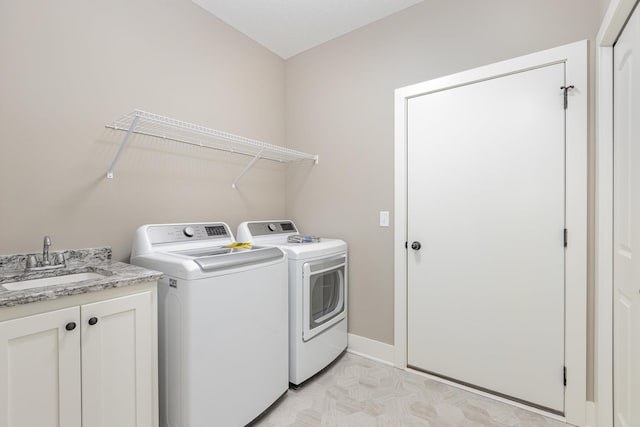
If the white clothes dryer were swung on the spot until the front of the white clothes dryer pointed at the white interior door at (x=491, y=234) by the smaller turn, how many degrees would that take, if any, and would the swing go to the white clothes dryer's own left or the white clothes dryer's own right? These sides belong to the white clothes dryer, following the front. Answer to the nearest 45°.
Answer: approximately 45° to the white clothes dryer's own left

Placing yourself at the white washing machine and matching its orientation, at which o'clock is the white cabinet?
The white cabinet is roughly at 4 o'clock from the white washing machine.

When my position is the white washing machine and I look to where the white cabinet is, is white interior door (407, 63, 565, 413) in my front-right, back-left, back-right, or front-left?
back-left

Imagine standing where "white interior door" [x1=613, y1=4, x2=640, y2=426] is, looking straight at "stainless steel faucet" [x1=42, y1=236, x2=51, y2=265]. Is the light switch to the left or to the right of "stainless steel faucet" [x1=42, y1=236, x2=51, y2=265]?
right

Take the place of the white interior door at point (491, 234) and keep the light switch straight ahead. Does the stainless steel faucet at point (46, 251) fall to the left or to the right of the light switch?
left

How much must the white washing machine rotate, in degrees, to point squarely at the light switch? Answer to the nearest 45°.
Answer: approximately 45° to its left

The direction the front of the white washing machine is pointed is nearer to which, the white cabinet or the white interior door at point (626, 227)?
the white interior door

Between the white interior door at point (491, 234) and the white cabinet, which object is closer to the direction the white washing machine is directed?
the white interior door

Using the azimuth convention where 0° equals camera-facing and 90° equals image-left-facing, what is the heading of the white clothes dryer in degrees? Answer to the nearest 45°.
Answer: approximately 315°

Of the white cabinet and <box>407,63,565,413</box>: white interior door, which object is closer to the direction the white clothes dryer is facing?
the white interior door

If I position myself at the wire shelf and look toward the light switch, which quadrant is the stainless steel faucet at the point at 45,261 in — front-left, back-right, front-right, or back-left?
back-right
